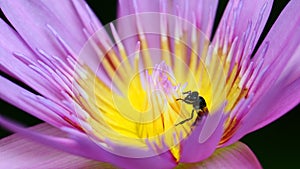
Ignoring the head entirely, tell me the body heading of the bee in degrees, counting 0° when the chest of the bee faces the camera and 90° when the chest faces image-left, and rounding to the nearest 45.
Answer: approximately 90°
